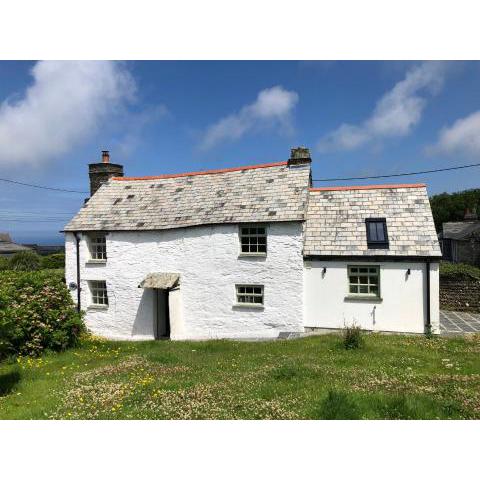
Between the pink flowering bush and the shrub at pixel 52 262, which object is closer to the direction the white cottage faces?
the pink flowering bush

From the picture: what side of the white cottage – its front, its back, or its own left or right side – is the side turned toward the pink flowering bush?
right

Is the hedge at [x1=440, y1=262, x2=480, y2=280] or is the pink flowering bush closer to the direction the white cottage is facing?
the pink flowering bush

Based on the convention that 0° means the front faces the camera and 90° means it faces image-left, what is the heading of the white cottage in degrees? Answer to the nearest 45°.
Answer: approximately 0°

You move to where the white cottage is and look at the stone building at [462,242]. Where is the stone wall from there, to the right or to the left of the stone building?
right

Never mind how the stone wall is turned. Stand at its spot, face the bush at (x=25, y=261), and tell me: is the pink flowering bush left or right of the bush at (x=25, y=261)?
left

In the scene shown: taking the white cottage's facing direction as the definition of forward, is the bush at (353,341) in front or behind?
in front

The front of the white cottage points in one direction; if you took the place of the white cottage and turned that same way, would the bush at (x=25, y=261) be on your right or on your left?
on your right

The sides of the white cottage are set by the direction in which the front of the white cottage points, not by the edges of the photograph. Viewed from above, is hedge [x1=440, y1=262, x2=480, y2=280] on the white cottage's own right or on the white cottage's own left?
on the white cottage's own left

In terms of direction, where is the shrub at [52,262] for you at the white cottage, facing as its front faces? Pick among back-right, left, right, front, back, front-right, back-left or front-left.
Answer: back-right

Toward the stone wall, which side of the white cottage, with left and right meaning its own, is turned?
left
